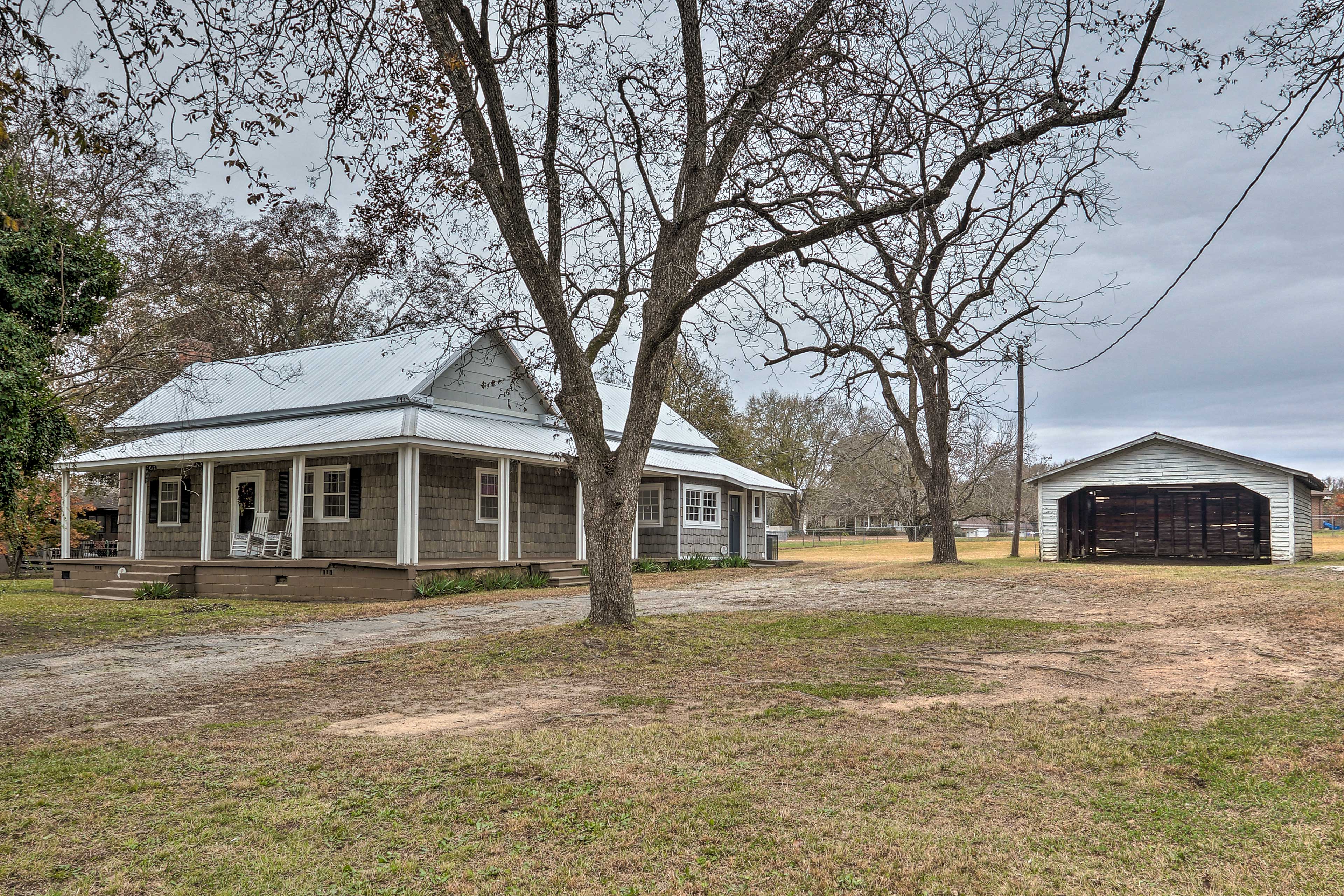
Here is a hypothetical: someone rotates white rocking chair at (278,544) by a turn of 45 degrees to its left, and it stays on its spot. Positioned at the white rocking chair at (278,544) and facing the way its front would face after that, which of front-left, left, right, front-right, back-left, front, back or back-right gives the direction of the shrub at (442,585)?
front-left

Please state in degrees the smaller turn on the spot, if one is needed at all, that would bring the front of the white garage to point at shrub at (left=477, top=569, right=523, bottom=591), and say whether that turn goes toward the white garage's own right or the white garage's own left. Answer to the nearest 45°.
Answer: approximately 45° to the white garage's own right

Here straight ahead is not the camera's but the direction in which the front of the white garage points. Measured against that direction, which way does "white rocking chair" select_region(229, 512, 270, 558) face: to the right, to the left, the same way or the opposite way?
the same way

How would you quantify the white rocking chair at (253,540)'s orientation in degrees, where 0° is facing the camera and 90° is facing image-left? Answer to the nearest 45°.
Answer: approximately 45°

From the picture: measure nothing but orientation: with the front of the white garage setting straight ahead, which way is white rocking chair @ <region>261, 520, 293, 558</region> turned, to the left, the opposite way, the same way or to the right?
the same way

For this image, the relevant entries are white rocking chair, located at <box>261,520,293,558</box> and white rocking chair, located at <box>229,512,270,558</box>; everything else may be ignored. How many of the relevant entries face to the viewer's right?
0

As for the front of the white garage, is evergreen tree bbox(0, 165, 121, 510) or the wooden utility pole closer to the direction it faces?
the evergreen tree

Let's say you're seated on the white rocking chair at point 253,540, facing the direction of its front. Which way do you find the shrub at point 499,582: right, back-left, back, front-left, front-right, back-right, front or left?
left

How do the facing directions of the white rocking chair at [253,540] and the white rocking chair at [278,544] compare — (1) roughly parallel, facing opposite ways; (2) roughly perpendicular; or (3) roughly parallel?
roughly parallel

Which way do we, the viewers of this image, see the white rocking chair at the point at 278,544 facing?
facing the viewer and to the left of the viewer

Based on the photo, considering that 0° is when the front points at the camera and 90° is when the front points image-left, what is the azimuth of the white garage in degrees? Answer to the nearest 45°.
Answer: approximately 0°

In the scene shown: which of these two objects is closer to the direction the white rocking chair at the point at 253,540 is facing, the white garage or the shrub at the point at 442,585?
the shrub

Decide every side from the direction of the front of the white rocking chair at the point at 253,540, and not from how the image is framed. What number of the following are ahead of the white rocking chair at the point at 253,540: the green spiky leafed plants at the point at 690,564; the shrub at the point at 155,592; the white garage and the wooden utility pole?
1

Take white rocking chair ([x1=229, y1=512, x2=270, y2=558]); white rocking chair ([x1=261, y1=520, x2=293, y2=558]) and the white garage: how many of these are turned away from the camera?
0

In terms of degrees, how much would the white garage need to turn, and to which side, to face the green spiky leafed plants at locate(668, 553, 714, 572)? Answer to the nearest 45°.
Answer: approximately 45° to its right

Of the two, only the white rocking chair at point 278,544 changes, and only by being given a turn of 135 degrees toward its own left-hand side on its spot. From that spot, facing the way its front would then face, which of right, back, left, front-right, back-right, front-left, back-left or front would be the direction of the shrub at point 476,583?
front-right

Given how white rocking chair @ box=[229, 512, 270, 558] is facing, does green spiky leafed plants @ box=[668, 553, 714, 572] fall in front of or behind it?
behind
